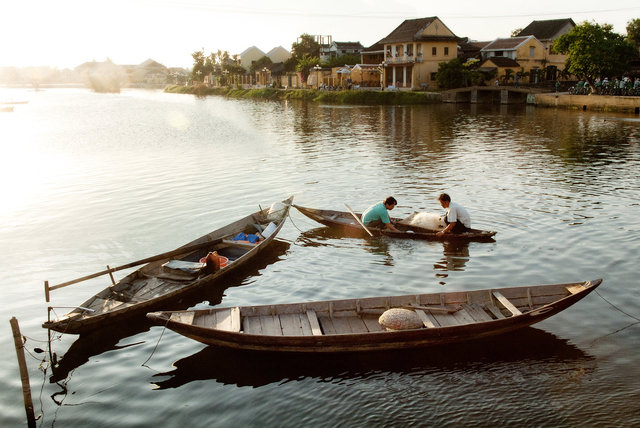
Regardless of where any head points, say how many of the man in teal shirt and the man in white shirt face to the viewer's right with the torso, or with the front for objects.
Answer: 1

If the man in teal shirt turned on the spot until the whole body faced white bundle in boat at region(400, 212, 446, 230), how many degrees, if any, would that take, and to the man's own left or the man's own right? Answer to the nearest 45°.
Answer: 0° — they already face it

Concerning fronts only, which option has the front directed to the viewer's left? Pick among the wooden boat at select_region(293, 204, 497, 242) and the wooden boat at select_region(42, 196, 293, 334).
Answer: the wooden boat at select_region(293, 204, 497, 242)

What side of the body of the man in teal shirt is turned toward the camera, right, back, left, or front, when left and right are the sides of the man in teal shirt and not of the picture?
right

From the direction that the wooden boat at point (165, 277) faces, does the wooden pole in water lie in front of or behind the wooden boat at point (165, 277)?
behind

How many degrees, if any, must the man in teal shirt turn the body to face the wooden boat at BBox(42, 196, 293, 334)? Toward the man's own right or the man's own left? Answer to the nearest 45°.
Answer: approximately 135° to the man's own right

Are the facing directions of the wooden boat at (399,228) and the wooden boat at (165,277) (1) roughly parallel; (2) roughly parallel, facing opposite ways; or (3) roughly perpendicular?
roughly perpendicular

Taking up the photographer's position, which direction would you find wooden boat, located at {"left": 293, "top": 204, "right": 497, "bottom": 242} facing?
facing to the left of the viewer

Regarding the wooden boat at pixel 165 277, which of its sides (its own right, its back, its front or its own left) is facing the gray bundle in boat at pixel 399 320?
right

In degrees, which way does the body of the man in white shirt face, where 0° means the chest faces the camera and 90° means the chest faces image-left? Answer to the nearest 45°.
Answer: approximately 90°

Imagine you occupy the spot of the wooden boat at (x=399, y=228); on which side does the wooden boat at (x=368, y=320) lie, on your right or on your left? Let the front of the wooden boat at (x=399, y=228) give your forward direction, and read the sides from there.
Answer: on your left

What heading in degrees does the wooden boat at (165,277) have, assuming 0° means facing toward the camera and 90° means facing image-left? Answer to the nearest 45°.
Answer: approximately 225°
